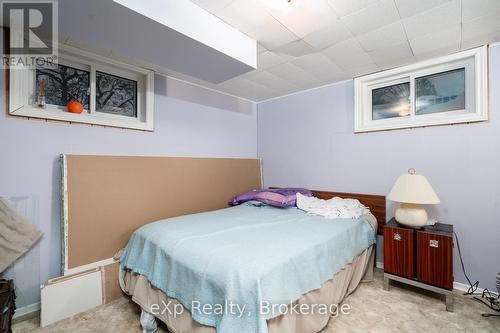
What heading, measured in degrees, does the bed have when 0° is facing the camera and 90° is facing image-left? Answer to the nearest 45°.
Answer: approximately 45°

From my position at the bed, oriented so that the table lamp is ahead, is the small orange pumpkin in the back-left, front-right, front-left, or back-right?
back-left

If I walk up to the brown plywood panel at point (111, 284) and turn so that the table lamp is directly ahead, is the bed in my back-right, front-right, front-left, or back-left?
front-right

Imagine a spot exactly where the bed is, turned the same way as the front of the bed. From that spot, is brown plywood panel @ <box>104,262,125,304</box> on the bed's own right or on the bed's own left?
on the bed's own right

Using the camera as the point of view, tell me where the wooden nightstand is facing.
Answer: facing the viewer and to the left of the viewer

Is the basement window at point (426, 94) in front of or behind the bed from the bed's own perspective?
behind

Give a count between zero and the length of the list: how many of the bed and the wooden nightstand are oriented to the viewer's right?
0
